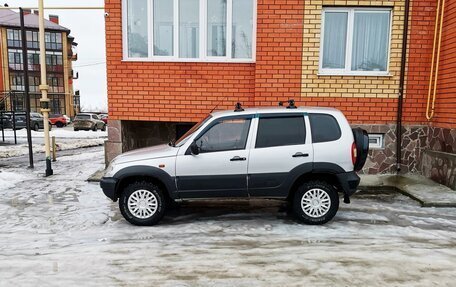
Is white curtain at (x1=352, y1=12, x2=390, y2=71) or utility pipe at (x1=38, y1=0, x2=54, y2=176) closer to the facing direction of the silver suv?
the utility pipe

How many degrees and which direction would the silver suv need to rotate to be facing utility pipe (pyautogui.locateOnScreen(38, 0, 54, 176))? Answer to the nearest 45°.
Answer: approximately 45° to its right

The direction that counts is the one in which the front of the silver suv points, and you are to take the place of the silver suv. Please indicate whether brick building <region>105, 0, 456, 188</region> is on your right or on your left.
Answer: on your right

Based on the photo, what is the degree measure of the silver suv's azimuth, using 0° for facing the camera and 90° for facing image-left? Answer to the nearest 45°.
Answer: approximately 90°

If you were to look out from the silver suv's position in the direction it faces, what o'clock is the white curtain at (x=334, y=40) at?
The white curtain is roughly at 4 o'clock from the silver suv.

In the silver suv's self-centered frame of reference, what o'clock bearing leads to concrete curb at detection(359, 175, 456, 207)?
The concrete curb is roughly at 5 o'clock from the silver suv.

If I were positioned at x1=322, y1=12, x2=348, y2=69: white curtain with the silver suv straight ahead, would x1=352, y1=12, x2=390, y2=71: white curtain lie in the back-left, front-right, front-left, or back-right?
back-left

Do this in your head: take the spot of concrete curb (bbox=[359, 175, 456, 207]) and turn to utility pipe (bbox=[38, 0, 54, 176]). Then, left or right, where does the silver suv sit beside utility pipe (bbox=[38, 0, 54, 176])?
left
